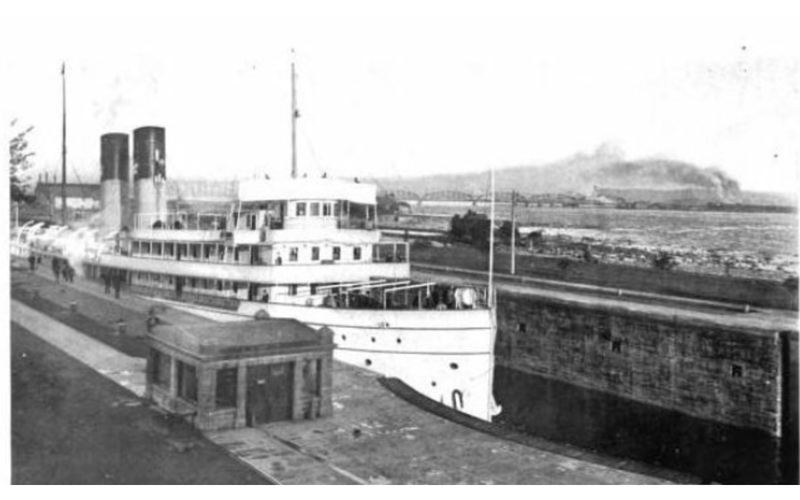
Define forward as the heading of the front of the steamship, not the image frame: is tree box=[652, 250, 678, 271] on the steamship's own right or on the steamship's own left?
on the steamship's own left

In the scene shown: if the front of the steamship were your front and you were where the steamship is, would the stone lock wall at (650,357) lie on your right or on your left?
on your left

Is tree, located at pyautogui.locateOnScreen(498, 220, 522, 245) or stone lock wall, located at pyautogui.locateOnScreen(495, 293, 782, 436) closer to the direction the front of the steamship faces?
the stone lock wall

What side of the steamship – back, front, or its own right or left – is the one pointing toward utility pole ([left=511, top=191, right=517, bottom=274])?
left

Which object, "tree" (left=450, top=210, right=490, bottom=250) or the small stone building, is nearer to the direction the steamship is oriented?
the small stone building

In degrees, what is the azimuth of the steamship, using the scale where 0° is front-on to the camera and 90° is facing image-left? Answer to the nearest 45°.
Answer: approximately 315°
